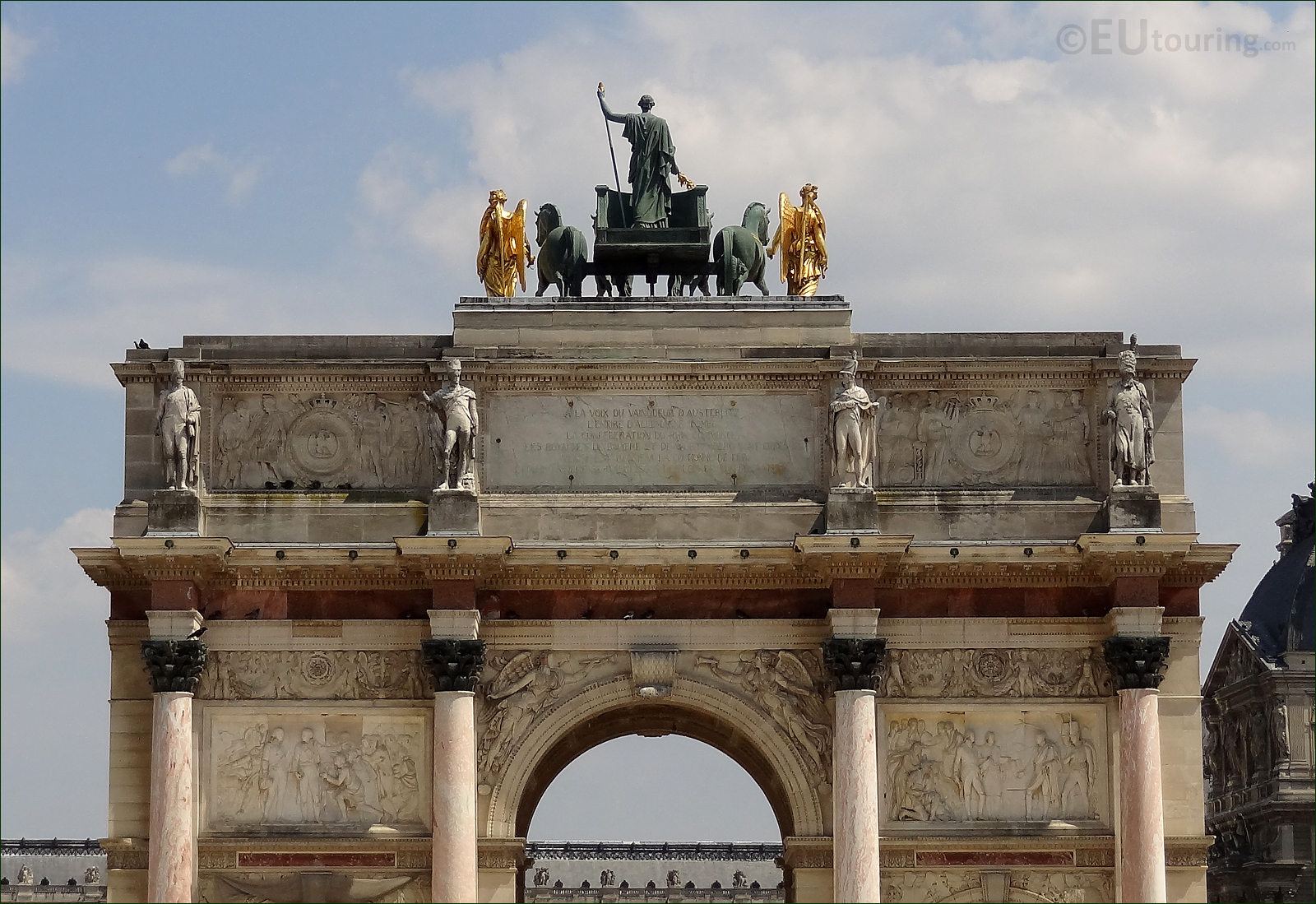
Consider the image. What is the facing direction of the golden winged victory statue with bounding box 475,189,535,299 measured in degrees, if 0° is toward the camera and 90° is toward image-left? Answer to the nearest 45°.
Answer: approximately 135°

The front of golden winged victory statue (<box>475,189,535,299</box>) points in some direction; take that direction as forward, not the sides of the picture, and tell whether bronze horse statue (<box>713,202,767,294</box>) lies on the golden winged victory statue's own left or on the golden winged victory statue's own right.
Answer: on the golden winged victory statue's own right

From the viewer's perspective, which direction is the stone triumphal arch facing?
toward the camera

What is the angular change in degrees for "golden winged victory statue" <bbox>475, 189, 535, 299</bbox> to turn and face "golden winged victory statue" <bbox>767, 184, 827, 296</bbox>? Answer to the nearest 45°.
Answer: approximately 135° to its right
